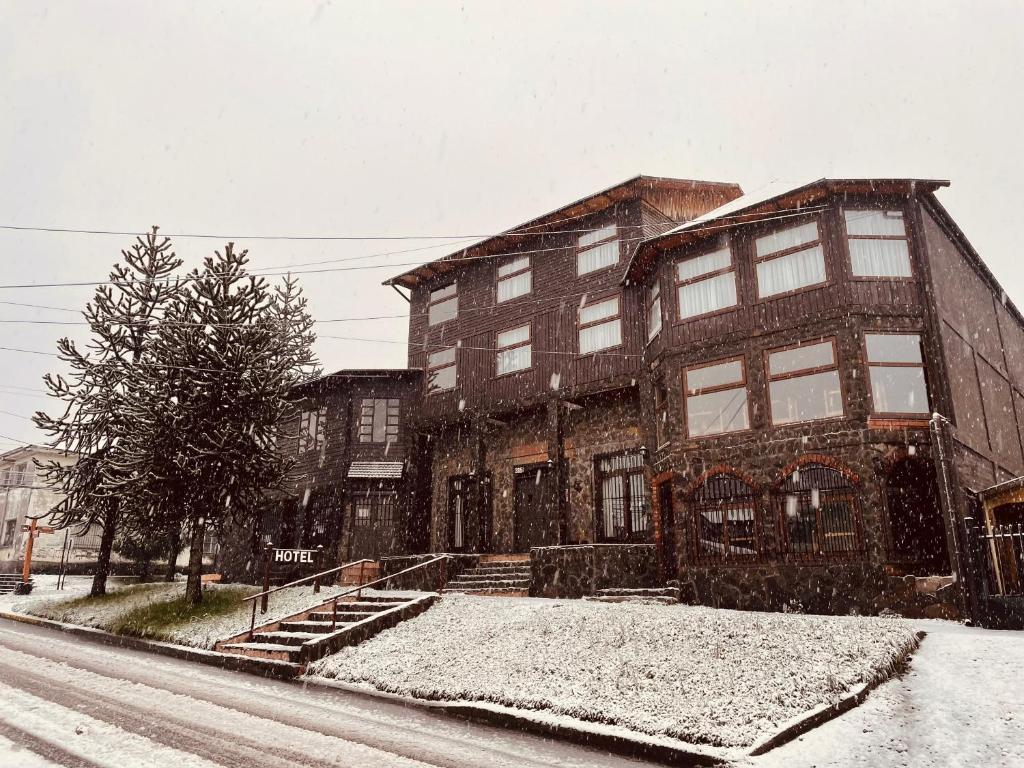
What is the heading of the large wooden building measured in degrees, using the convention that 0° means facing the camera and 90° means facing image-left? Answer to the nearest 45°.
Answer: approximately 45°

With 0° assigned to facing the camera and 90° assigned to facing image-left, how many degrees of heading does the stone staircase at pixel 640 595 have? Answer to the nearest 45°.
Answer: approximately 45°

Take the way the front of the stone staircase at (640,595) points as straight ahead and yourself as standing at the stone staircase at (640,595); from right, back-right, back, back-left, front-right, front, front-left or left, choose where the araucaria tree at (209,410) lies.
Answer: front-right

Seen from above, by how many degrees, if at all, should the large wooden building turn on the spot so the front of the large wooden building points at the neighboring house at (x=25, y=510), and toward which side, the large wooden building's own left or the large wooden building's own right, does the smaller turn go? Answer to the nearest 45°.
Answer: approximately 90° to the large wooden building's own right

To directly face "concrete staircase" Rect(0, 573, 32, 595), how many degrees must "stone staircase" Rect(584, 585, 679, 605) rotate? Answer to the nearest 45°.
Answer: approximately 45° to its right

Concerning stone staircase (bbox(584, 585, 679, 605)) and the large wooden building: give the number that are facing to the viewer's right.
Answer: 0

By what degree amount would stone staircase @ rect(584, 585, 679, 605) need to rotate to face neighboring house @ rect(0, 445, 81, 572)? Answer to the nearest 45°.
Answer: approximately 90° to its right

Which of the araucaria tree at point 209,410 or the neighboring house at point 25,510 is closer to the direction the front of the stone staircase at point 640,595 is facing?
the araucaria tree
